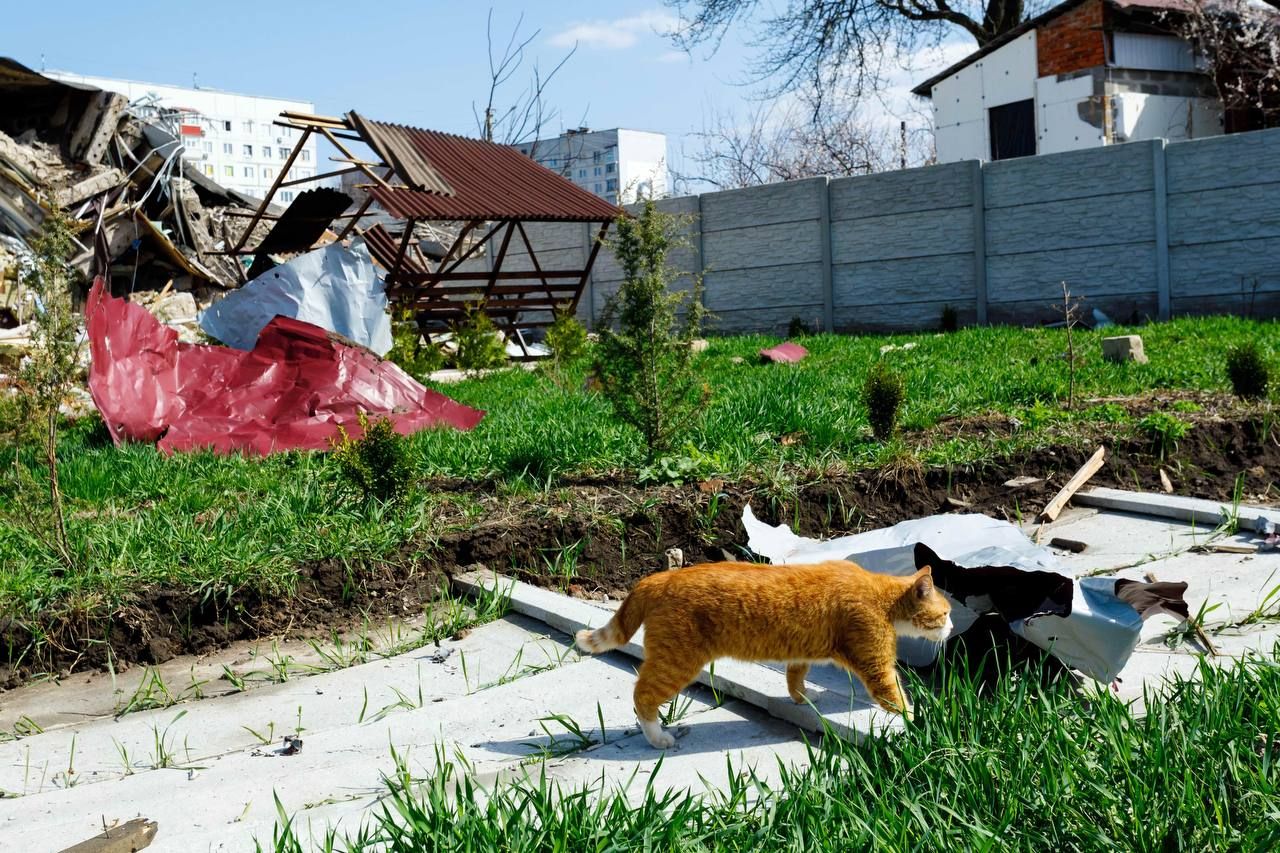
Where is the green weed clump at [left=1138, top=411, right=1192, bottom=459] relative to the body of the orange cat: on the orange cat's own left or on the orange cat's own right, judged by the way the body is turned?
on the orange cat's own left

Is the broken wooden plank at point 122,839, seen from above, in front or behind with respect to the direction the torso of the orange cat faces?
behind

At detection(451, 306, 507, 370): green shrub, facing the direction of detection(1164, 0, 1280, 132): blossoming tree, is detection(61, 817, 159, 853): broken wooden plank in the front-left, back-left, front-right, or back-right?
back-right

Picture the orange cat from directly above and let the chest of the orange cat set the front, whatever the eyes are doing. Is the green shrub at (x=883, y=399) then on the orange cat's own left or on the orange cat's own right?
on the orange cat's own left

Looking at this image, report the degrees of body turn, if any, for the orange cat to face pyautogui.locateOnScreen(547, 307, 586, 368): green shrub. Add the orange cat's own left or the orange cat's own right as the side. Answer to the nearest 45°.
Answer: approximately 90° to the orange cat's own left

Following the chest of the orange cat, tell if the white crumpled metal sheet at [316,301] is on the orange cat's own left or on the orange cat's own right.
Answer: on the orange cat's own left

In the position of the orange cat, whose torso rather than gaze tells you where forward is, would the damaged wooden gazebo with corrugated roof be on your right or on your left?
on your left

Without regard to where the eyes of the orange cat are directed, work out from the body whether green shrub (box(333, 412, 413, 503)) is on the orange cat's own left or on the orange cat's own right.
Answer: on the orange cat's own left

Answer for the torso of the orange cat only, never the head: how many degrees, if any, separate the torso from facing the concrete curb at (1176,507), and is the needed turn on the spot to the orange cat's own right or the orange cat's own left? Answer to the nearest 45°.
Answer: approximately 45° to the orange cat's own left

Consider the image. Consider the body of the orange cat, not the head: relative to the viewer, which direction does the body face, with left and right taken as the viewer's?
facing to the right of the viewer

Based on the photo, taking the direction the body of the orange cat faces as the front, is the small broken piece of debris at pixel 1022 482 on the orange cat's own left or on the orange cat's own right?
on the orange cat's own left
